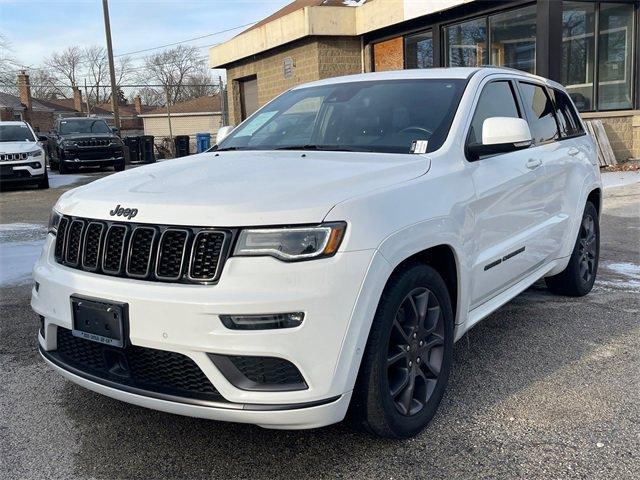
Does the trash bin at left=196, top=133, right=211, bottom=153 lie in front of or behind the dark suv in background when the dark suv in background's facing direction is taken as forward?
behind

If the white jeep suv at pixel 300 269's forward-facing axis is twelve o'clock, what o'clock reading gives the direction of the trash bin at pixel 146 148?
The trash bin is roughly at 4 o'clock from the white jeep suv.

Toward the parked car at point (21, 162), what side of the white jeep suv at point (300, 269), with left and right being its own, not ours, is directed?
right

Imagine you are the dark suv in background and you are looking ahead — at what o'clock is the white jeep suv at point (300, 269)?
The white jeep suv is roughly at 12 o'clock from the dark suv in background.

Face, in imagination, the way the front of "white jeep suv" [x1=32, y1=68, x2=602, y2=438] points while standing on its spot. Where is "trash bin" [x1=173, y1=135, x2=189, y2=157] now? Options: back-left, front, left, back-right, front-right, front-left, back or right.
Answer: back-right

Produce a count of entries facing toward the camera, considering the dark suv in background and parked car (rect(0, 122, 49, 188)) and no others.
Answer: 2

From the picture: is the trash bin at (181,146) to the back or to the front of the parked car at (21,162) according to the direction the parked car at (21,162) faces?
to the back

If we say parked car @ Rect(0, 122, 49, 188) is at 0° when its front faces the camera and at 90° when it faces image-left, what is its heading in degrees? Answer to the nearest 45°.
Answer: approximately 0°

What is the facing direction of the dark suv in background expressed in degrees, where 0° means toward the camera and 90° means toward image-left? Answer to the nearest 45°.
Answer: approximately 0°
